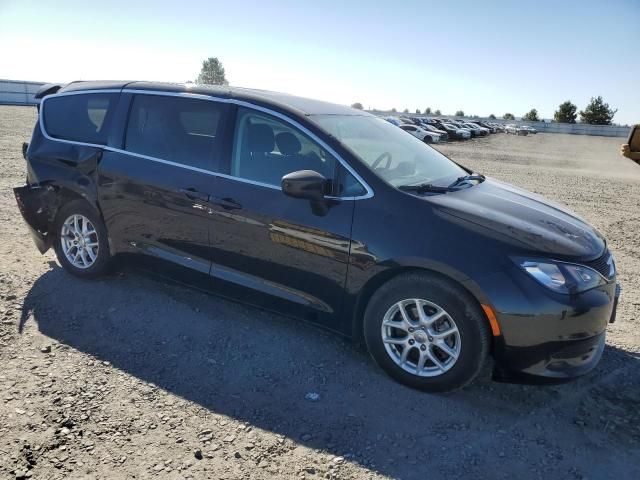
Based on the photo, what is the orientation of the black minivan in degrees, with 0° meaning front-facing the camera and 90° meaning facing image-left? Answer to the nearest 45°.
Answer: approximately 315°
